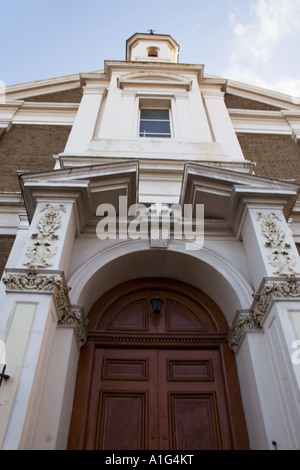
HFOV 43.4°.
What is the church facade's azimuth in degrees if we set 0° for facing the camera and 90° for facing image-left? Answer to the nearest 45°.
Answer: approximately 0°
